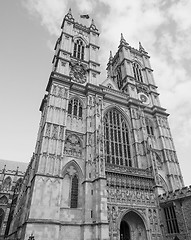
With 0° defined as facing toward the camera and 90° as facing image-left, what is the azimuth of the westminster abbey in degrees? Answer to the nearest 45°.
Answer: approximately 315°
